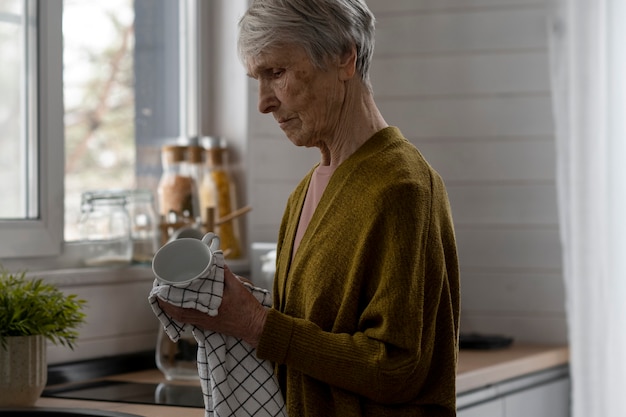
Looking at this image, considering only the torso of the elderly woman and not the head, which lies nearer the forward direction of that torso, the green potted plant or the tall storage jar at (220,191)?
the green potted plant

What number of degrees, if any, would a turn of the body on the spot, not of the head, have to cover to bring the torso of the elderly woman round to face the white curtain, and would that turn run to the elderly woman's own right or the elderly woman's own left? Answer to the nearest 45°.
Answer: approximately 180°

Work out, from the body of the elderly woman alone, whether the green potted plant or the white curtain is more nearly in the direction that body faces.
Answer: the green potted plant

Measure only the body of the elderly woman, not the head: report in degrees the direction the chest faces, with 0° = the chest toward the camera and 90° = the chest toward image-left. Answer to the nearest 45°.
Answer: approximately 45°

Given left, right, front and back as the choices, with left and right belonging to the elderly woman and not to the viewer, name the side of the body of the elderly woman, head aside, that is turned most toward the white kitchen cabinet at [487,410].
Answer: back

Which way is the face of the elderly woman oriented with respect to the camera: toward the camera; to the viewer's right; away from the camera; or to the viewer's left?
to the viewer's left

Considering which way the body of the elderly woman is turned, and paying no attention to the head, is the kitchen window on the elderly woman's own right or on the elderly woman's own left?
on the elderly woman's own right

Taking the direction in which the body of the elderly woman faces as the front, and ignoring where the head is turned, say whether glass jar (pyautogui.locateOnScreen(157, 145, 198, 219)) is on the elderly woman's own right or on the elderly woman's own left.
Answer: on the elderly woman's own right

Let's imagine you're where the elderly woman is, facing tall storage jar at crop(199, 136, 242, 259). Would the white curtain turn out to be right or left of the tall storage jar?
right
